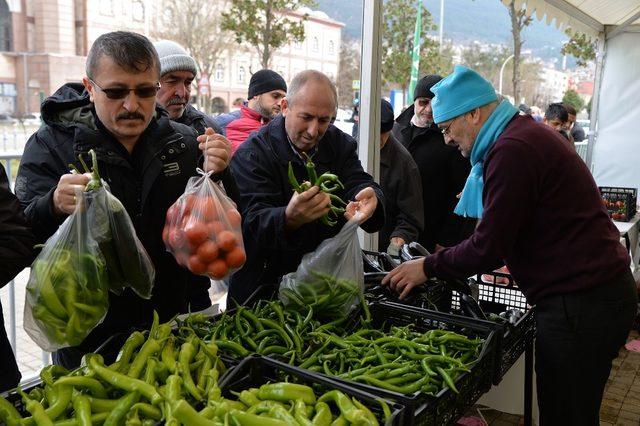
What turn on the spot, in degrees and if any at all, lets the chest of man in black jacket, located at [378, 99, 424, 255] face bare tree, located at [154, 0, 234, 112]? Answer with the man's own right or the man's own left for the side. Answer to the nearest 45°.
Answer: approximately 90° to the man's own right

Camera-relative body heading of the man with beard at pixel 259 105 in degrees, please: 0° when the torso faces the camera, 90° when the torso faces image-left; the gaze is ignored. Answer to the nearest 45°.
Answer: approximately 315°

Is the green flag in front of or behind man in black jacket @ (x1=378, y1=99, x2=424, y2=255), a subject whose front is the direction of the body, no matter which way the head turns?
behind

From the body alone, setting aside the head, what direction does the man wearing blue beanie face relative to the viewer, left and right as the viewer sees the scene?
facing to the left of the viewer

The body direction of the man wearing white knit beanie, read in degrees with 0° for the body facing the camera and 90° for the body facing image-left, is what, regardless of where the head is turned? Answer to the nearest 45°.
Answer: approximately 315°

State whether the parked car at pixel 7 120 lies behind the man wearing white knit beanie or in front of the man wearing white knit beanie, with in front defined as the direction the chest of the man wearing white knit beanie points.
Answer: behind

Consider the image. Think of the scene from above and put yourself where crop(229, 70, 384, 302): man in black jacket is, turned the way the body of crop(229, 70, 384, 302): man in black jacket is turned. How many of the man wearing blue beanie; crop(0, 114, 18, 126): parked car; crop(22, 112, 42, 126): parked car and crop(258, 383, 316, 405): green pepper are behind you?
2

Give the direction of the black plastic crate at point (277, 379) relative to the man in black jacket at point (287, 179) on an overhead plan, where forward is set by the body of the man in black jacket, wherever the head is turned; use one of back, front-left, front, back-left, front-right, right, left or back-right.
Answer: front-right

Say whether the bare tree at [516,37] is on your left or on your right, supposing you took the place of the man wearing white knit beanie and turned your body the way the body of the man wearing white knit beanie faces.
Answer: on your left

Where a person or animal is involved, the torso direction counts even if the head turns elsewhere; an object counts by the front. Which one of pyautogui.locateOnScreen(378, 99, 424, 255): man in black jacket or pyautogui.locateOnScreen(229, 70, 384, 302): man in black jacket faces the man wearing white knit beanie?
pyautogui.locateOnScreen(378, 99, 424, 255): man in black jacket
